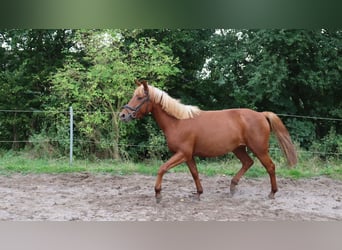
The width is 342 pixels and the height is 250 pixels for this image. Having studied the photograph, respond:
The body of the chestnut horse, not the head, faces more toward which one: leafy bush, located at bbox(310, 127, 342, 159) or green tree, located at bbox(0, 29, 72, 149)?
the green tree

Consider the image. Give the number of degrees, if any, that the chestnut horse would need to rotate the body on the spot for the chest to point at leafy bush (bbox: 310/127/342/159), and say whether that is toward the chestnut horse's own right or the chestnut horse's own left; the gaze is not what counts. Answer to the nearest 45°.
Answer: approximately 135° to the chestnut horse's own right

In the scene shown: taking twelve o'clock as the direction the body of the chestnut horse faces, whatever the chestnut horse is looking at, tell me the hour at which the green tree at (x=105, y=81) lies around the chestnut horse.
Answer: The green tree is roughly at 2 o'clock from the chestnut horse.

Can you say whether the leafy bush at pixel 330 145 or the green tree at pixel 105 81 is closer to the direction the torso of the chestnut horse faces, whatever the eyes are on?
the green tree

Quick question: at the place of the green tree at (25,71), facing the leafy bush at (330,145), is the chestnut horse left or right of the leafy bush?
right

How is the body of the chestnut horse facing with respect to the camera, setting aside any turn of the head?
to the viewer's left

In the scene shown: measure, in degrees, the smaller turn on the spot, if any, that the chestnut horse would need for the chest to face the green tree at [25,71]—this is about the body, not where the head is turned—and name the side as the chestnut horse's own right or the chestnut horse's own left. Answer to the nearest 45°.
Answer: approximately 45° to the chestnut horse's own right
